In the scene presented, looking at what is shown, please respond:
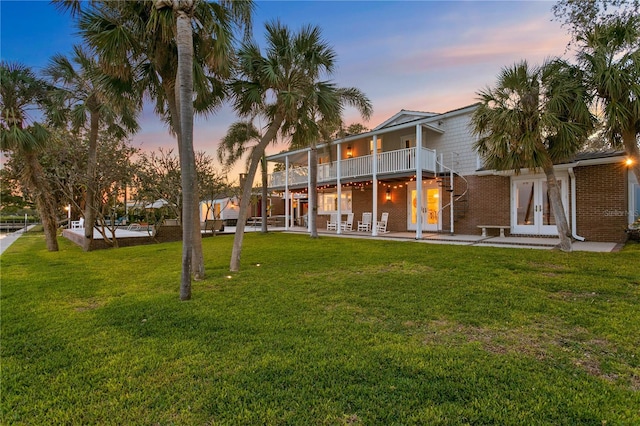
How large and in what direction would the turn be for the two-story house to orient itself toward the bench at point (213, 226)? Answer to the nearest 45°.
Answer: approximately 45° to its right

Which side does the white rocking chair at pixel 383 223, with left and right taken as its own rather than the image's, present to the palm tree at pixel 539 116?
left

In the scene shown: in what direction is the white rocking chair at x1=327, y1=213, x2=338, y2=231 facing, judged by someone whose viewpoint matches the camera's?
facing the viewer and to the left of the viewer

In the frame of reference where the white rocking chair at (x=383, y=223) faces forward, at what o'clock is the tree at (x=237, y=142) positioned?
The tree is roughly at 1 o'clock from the white rocking chair.

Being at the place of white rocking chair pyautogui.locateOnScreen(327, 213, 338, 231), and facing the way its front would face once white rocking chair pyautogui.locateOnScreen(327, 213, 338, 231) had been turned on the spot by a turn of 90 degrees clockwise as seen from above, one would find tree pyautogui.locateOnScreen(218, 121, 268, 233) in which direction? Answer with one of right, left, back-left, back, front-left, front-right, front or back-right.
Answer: front

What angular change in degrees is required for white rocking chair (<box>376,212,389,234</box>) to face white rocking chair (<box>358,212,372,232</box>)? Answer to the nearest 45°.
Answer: approximately 90° to its right

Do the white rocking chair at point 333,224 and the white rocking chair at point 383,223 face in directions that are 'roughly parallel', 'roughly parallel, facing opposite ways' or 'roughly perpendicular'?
roughly parallel

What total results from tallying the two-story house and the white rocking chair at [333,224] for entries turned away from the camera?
0

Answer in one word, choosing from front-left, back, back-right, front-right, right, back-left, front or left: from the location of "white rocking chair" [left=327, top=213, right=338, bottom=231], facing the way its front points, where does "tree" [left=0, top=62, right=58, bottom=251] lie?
front

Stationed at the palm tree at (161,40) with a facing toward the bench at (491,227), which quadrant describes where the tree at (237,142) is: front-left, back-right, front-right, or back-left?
front-left

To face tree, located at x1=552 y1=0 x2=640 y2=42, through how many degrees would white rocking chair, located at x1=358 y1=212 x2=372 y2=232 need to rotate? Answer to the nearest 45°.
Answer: approximately 90° to its left

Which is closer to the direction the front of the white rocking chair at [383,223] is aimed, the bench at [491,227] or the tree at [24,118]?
the tree

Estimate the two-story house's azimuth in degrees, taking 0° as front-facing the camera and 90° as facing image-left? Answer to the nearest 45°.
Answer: approximately 45°

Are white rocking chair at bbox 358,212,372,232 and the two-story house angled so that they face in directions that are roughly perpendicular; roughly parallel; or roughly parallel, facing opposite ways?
roughly parallel

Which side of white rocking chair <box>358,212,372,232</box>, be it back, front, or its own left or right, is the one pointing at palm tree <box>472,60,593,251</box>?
left
